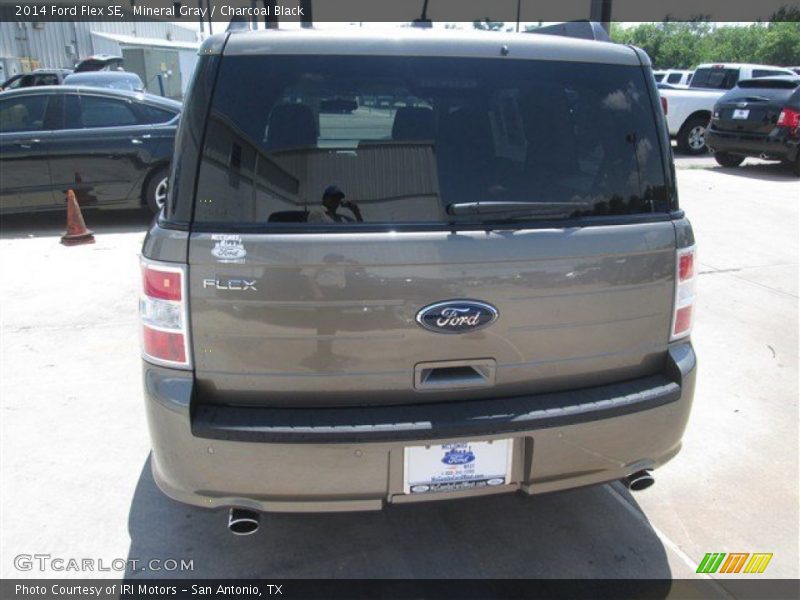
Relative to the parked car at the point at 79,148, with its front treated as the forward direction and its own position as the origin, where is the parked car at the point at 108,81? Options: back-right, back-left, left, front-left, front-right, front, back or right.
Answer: right

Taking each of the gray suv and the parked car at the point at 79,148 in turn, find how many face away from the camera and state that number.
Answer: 1

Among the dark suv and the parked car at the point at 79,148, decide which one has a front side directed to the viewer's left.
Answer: the parked car

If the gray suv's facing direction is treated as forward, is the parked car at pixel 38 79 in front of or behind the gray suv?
in front

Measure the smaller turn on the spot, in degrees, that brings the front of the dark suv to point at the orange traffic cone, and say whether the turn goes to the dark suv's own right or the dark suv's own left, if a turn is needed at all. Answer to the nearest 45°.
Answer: approximately 180°

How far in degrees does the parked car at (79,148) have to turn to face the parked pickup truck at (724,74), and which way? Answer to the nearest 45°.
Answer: approximately 180°

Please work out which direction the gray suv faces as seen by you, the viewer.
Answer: facing away from the viewer

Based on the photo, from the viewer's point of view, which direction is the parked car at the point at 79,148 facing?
to the viewer's left

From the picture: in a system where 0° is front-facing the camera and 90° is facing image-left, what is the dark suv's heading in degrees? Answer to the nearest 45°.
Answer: approximately 225°

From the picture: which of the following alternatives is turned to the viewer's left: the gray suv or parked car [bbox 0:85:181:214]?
the parked car
